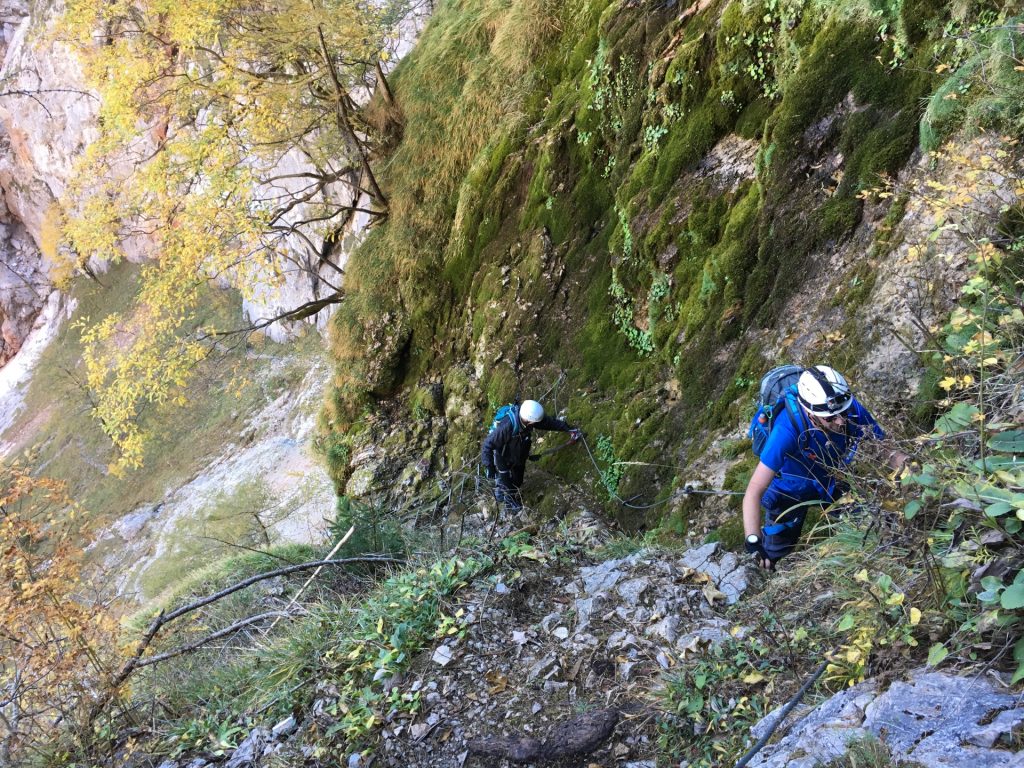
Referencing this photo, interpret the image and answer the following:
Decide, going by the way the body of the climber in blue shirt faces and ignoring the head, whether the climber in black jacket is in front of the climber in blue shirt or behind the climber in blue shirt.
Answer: behind

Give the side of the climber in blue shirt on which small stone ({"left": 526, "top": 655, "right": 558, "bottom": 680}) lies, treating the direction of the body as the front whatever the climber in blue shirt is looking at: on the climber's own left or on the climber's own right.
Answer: on the climber's own right

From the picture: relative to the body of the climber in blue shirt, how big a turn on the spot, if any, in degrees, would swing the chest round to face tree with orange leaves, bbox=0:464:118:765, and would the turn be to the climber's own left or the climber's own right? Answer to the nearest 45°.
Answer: approximately 135° to the climber's own right

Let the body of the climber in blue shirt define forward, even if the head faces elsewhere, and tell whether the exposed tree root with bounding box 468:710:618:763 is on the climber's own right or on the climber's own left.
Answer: on the climber's own right

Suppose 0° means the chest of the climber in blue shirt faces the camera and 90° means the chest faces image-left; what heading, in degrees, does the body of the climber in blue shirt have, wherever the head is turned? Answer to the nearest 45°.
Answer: approximately 315°

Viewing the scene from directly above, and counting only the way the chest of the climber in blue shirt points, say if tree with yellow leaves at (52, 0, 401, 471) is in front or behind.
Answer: behind
